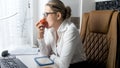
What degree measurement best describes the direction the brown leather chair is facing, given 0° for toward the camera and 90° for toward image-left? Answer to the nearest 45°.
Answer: approximately 45°

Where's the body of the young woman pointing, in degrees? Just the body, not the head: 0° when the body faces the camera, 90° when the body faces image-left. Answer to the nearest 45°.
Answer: approximately 45°
